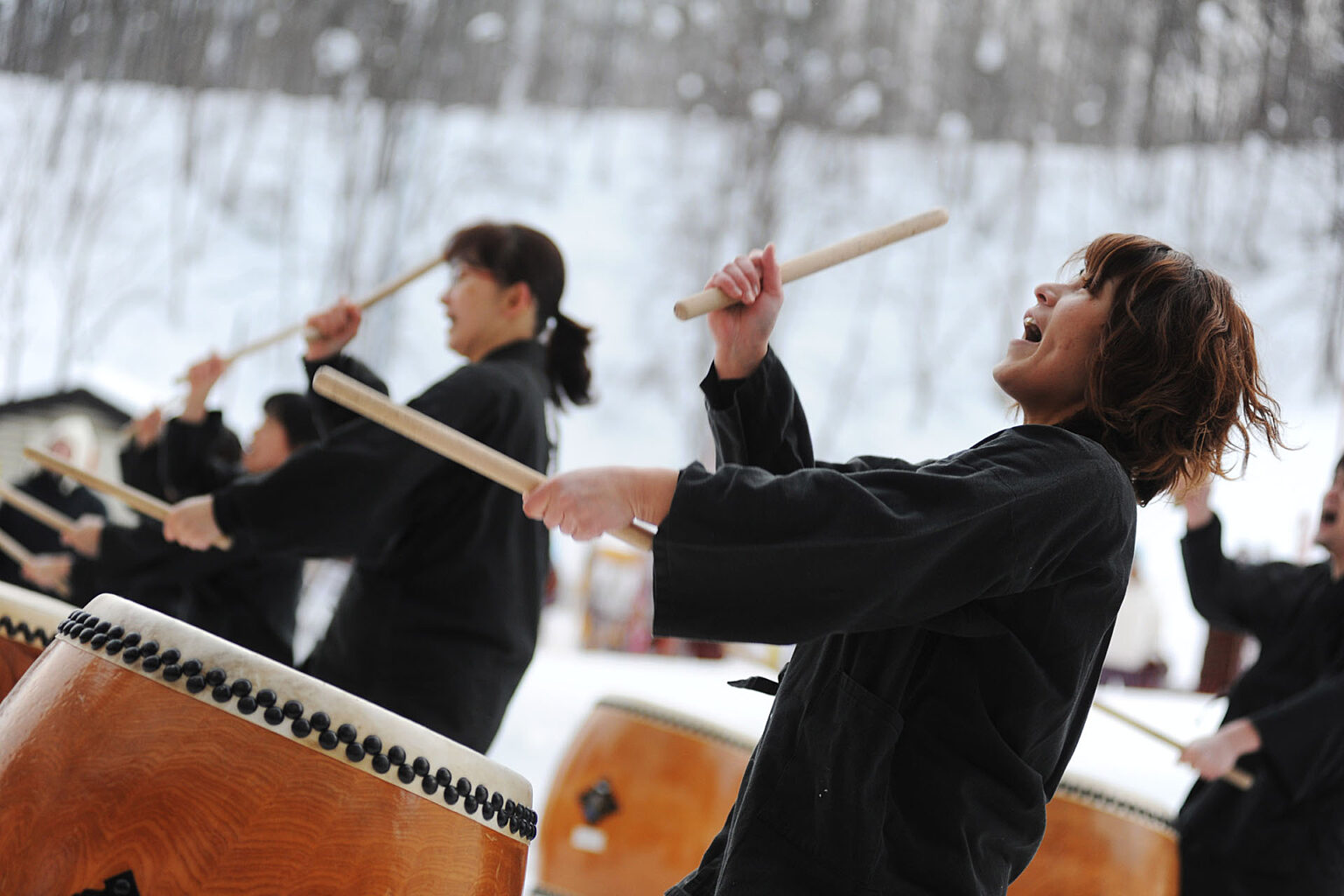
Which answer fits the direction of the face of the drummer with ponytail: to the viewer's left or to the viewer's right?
to the viewer's left

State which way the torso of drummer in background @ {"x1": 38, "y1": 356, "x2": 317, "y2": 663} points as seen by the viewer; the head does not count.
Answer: to the viewer's left

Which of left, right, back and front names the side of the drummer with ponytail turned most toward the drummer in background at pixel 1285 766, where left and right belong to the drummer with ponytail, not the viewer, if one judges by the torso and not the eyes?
back

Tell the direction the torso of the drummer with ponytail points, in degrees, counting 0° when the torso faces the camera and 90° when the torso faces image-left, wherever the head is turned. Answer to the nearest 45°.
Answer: approximately 90°

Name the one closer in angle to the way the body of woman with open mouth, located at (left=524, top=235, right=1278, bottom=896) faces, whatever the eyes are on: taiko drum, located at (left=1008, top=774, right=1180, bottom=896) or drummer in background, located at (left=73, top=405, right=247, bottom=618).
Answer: the drummer in background

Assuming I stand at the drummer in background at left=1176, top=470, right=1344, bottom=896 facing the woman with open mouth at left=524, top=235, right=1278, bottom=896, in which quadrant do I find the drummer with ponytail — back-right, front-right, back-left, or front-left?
front-right

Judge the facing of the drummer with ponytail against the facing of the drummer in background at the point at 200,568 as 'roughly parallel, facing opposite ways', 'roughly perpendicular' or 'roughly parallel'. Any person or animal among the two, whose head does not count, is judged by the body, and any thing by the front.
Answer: roughly parallel

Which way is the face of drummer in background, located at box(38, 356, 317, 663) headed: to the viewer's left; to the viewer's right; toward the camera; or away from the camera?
to the viewer's left

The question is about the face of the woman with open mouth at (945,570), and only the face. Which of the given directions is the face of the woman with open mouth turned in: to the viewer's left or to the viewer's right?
to the viewer's left

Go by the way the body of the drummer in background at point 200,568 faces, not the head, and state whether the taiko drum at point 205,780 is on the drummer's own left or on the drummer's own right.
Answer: on the drummer's own left

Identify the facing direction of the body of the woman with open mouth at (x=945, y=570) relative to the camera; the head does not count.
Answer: to the viewer's left

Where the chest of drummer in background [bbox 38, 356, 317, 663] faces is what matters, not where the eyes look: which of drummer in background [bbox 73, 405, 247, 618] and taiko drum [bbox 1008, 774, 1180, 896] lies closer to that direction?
the drummer in background

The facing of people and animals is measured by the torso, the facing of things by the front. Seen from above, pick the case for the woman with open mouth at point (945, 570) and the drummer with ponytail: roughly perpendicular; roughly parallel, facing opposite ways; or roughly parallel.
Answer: roughly parallel

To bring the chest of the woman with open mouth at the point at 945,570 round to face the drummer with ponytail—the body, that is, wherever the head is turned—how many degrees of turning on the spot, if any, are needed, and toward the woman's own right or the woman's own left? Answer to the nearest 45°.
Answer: approximately 45° to the woman's own right

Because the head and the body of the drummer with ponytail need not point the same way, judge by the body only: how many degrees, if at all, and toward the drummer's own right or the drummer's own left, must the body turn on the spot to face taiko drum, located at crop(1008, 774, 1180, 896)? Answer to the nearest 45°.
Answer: approximately 180°

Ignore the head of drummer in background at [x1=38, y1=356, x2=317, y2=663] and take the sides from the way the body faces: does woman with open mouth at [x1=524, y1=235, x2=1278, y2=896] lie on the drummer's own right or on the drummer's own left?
on the drummer's own left

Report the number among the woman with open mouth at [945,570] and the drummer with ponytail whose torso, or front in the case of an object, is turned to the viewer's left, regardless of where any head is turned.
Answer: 2
